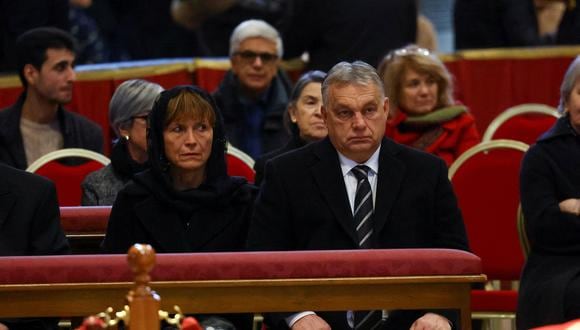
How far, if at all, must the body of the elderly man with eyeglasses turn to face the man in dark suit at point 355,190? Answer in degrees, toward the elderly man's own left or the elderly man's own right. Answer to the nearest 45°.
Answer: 0° — they already face them

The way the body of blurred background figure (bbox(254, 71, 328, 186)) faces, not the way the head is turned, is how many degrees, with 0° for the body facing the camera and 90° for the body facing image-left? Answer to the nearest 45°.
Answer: approximately 315°

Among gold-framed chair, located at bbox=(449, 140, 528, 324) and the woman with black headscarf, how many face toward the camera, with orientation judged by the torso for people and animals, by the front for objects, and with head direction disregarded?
2

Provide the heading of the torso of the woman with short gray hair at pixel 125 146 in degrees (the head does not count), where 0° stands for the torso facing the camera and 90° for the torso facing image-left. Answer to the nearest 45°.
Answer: approximately 315°

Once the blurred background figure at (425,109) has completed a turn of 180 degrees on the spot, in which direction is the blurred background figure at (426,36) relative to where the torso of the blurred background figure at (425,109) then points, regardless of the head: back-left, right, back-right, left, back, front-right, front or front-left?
front-right

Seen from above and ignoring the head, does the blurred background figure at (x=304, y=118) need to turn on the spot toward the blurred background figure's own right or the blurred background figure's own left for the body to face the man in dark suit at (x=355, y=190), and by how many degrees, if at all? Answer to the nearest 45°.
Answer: approximately 45° to the blurred background figure's own right

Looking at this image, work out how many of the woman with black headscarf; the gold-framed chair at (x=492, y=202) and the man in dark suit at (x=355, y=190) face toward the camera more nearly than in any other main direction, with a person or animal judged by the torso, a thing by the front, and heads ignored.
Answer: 3

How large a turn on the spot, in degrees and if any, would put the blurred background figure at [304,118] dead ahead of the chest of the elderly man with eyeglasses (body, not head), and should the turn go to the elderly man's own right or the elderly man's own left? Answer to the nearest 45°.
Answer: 0° — they already face them

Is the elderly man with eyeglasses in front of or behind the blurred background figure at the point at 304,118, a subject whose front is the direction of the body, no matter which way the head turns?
behind
